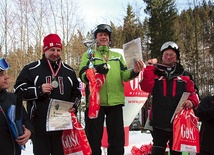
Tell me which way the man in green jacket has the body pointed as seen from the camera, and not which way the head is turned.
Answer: toward the camera

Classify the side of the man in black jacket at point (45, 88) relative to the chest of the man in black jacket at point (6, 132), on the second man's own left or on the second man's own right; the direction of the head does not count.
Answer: on the second man's own left

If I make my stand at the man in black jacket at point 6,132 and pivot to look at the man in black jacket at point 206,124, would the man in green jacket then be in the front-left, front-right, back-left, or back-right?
front-left

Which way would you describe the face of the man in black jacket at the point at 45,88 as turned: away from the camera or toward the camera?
toward the camera

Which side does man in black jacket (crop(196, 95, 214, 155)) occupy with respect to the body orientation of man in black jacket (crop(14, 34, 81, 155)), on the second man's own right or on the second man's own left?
on the second man's own left

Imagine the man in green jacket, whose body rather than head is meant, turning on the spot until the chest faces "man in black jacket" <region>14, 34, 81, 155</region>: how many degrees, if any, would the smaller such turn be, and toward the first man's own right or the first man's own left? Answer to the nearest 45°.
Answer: approximately 45° to the first man's own right

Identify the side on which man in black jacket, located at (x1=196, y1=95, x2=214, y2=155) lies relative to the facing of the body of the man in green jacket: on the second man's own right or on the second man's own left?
on the second man's own left

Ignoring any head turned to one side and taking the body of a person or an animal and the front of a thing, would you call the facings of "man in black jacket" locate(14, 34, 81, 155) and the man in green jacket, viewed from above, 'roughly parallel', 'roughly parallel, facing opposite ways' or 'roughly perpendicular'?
roughly parallel

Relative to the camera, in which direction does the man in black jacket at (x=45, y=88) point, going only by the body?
toward the camera

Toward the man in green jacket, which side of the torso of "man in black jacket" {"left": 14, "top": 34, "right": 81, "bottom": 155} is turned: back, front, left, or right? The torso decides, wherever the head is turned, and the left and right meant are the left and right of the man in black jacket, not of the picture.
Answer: left

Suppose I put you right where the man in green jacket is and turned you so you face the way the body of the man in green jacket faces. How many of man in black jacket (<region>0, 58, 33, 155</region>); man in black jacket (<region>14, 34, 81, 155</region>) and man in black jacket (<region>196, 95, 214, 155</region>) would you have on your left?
1

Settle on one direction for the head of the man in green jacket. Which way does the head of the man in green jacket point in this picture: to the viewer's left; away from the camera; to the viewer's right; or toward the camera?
toward the camera

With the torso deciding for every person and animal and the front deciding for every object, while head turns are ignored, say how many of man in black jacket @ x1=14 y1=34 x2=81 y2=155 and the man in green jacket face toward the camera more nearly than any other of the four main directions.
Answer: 2
